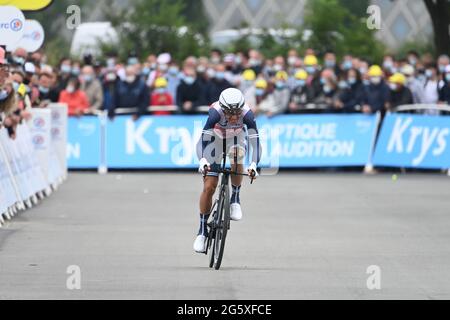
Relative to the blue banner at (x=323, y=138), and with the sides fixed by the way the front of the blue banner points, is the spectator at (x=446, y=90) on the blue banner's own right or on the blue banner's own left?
on the blue banner's own left

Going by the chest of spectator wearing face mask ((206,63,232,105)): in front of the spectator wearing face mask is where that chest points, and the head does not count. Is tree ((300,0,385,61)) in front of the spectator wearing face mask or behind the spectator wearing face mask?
behind

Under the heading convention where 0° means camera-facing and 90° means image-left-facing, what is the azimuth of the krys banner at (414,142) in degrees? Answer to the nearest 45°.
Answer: approximately 0°

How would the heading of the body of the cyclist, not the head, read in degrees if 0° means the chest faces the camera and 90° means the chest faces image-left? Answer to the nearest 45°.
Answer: approximately 0°
